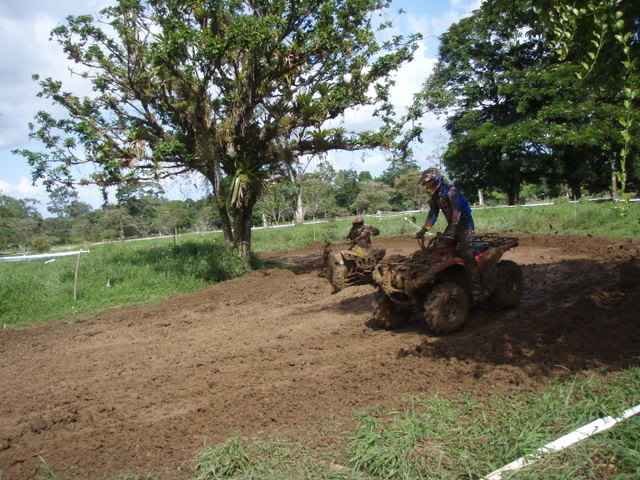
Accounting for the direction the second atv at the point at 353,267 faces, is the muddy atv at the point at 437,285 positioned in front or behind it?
in front

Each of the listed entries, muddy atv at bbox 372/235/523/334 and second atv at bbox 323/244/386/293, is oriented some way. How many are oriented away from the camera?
0

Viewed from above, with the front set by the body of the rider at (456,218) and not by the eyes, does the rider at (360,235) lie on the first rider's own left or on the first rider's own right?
on the first rider's own right

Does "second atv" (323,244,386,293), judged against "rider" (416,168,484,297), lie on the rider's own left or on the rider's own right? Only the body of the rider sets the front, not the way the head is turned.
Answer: on the rider's own right

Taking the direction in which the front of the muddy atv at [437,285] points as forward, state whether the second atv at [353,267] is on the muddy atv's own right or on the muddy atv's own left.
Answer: on the muddy atv's own right

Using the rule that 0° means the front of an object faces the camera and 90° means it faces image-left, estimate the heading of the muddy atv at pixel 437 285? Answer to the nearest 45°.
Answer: approximately 45°

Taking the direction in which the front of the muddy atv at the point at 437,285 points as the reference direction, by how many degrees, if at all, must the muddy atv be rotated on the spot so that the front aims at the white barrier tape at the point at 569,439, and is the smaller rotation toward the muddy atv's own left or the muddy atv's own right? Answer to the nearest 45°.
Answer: approximately 45° to the muddy atv's own left

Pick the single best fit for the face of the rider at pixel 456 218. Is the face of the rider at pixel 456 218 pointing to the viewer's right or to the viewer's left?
to the viewer's left

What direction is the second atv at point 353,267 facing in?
toward the camera

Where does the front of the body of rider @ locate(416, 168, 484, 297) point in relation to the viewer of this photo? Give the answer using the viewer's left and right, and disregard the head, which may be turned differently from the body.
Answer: facing the viewer and to the left of the viewer

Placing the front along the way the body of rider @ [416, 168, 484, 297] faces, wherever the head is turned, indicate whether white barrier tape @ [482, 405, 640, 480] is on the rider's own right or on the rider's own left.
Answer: on the rider's own left
